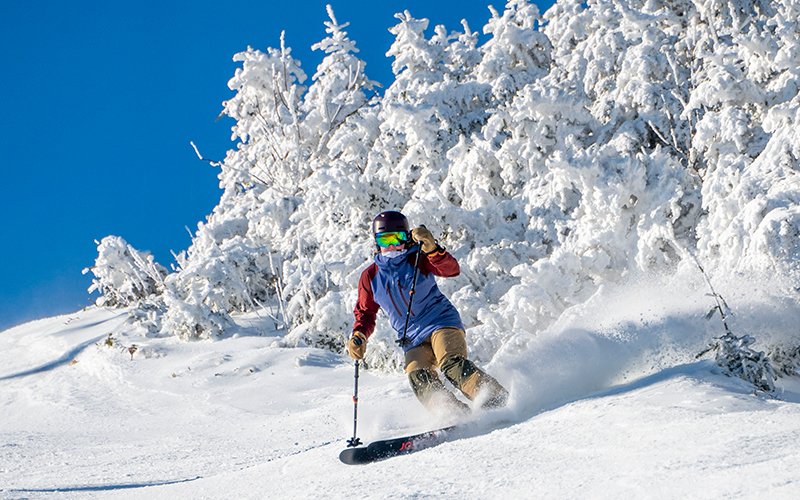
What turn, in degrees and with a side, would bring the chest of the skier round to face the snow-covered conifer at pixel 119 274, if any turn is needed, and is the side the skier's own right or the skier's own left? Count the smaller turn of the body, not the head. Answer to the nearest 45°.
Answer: approximately 135° to the skier's own right

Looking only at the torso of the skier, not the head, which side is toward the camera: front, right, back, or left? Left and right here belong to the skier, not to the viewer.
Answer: front
